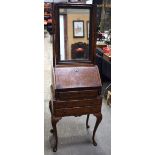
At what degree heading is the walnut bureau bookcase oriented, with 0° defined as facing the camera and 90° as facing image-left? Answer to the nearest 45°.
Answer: approximately 0°
